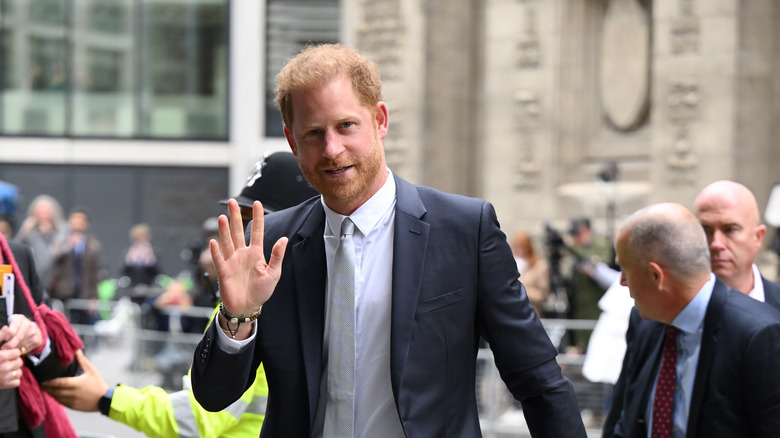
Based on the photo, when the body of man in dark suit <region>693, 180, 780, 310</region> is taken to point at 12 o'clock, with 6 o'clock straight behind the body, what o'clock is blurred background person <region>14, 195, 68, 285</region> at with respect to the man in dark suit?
The blurred background person is roughly at 3 o'clock from the man in dark suit.

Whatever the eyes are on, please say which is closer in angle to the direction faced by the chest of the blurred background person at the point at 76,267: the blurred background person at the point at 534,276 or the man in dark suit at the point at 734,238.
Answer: the man in dark suit

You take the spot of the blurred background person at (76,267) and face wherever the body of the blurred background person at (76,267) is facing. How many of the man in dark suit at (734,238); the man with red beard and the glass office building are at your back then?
1

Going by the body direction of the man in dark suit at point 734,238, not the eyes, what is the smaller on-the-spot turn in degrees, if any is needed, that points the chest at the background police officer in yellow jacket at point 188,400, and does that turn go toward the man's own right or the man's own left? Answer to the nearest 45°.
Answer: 0° — they already face them

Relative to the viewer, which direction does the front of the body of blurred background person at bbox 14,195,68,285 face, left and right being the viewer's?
facing the viewer

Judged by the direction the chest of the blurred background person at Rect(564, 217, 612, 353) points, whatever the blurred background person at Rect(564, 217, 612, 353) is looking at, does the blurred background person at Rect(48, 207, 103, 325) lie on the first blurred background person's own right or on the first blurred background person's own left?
on the first blurred background person's own right

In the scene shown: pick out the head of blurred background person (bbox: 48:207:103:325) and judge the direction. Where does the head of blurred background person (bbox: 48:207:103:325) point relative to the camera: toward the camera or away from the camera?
toward the camera

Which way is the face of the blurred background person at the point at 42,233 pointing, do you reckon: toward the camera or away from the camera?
toward the camera

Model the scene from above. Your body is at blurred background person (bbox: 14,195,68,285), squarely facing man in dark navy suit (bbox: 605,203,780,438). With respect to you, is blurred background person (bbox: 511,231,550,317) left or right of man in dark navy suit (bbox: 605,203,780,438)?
left
